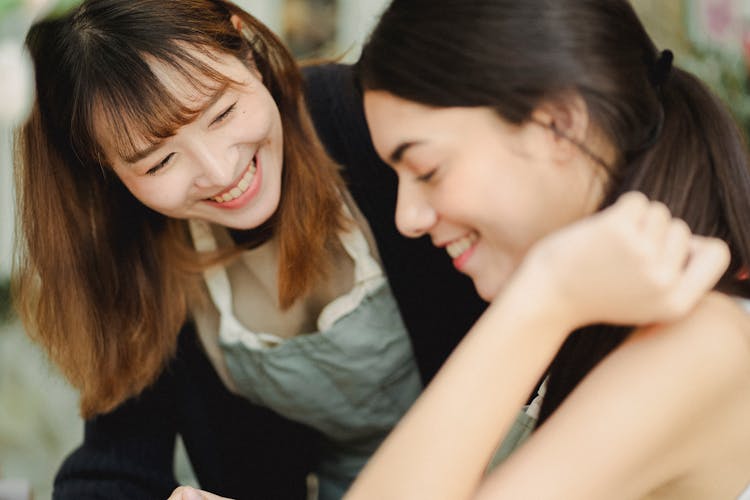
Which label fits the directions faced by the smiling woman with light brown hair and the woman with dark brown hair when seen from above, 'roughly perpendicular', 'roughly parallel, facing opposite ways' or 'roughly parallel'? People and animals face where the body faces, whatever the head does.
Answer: roughly perpendicular

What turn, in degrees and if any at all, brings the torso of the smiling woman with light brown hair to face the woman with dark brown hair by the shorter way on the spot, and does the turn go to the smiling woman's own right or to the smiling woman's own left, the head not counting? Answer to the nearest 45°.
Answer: approximately 45° to the smiling woman's own left

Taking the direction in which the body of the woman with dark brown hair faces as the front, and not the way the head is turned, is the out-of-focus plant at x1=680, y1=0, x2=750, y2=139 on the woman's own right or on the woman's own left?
on the woman's own right

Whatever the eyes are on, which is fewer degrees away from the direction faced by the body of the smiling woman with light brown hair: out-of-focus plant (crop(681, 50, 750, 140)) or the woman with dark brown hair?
the woman with dark brown hair

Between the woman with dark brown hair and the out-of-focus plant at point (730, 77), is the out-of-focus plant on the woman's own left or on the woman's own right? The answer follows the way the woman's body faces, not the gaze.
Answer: on the woman's own right

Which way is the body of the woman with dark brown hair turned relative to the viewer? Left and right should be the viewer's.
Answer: facing to the left of the viewer

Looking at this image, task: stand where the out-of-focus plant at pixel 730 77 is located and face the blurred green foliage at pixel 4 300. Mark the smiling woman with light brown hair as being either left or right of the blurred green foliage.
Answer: left

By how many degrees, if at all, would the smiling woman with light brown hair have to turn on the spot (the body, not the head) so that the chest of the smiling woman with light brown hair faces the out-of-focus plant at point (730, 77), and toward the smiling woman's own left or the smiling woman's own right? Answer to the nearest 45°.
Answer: approximately 135° to the smiling woman's own left

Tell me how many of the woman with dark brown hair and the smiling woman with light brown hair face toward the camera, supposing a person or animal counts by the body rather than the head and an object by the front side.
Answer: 1

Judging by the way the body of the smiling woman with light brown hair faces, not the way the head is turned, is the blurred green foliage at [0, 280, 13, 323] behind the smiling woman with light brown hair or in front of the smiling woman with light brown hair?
behind

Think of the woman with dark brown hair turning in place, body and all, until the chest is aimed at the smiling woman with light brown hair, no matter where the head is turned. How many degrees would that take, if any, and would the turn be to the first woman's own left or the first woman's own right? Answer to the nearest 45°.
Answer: approximately 45° to the first woman's own right

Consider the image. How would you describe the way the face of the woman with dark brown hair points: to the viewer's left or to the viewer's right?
to the viewer's left

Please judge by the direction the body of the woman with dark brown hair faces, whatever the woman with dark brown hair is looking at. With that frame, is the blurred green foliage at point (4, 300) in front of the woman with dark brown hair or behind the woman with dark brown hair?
in front

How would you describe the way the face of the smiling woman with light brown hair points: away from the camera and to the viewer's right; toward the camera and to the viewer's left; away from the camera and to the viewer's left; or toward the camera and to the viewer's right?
toward the camera and to the viewer's right
